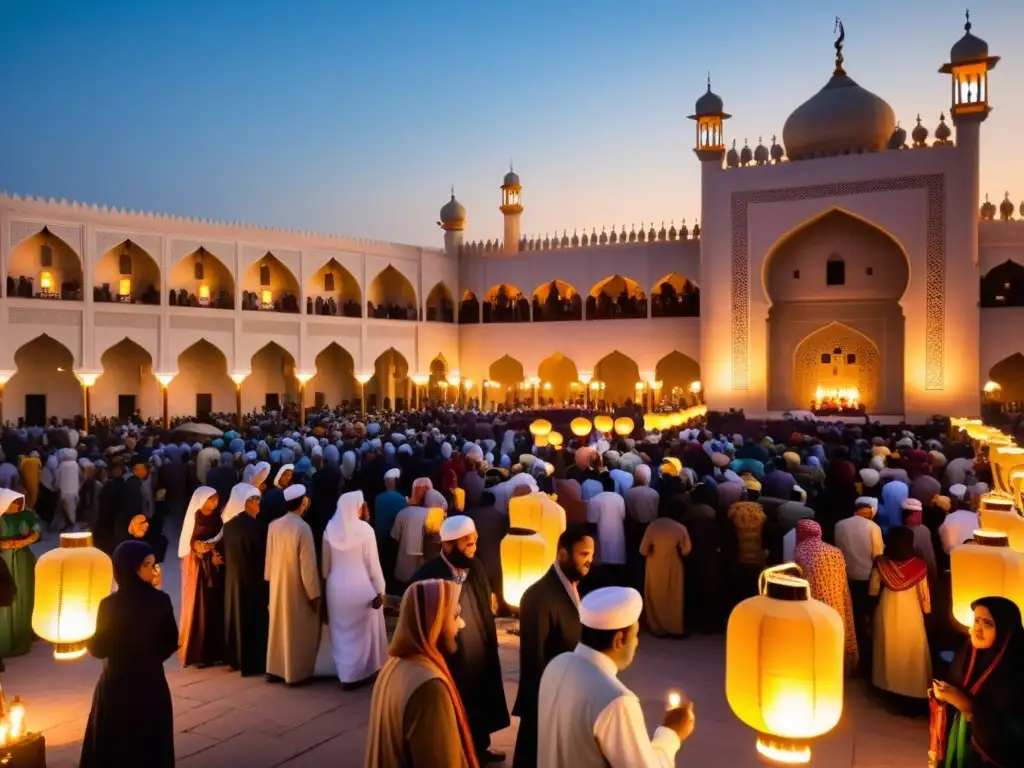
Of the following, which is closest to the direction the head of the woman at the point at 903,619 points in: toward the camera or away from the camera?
away from the camera

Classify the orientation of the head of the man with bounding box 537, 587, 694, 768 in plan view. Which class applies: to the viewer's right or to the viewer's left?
to the viewer's right

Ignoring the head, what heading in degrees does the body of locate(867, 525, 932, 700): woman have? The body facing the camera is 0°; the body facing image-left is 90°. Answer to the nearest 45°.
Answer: approximately 180°

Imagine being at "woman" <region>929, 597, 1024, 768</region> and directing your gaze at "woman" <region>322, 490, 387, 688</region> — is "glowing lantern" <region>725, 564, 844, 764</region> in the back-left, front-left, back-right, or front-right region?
front-left

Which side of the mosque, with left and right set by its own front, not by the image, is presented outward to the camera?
front

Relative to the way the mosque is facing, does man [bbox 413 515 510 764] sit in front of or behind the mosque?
in front

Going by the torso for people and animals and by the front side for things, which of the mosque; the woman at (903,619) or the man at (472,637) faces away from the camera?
the woman

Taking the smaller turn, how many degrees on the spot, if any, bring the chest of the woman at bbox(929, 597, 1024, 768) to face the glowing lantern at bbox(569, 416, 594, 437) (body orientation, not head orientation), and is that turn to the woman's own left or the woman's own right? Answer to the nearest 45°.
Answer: approximately 90° to the woman's own right

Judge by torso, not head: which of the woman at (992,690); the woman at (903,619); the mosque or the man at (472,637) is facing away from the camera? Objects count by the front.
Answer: the woman at (903,619)
